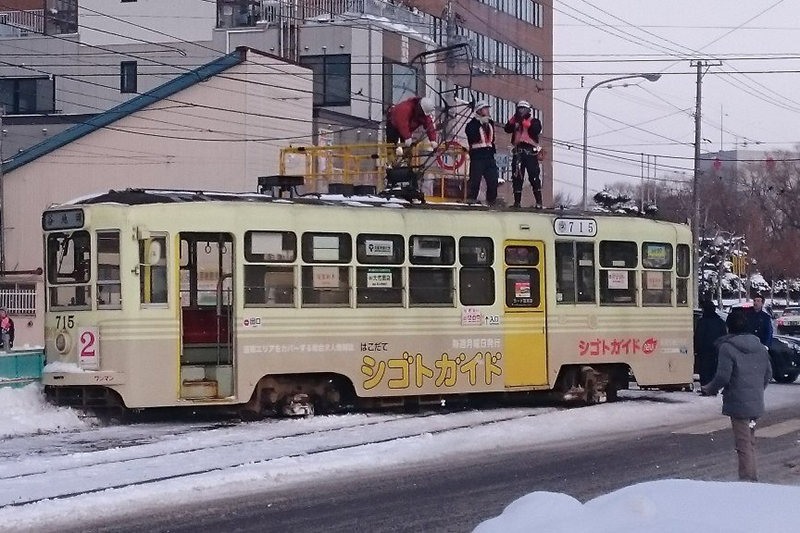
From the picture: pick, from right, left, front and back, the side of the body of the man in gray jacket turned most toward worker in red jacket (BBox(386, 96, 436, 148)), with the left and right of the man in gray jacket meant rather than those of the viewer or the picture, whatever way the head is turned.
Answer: front

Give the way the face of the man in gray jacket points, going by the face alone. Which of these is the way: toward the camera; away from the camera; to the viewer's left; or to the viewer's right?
away from the camera

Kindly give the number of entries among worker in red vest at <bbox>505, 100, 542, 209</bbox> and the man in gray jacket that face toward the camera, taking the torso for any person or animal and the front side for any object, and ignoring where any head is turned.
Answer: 1

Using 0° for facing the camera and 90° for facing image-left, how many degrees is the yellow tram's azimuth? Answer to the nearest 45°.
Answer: approximately 45°

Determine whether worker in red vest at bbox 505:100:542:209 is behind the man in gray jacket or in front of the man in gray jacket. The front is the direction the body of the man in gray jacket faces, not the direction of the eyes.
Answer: in front

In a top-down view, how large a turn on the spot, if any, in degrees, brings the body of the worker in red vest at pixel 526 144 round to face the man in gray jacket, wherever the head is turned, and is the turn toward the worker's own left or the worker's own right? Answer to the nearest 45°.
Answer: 0° — they already face them

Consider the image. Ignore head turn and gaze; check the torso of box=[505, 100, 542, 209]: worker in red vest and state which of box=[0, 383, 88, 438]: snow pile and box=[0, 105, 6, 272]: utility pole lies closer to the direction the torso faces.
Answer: the snow pile

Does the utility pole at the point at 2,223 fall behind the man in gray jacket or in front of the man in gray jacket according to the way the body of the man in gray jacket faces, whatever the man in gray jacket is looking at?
in front

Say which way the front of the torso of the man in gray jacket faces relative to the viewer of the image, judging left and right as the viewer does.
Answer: facing away from the viewer and to the left of the viewer

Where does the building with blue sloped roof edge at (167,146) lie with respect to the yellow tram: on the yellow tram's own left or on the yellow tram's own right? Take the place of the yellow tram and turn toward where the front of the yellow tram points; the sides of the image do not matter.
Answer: on the yellow tram's own right

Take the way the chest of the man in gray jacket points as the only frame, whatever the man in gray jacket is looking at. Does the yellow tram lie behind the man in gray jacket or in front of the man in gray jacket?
in front
